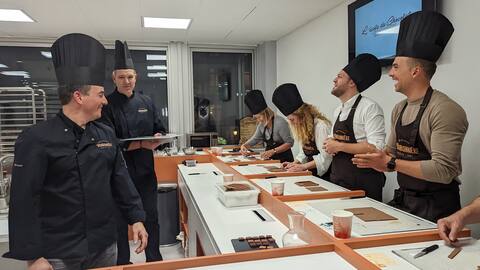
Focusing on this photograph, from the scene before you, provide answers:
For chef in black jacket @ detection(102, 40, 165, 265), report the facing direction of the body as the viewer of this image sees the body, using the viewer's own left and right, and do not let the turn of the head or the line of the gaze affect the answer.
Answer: facing the viewer

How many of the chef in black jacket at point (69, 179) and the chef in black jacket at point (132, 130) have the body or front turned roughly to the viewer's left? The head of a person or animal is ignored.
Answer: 0

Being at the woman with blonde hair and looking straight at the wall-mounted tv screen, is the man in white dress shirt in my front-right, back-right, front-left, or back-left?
front-right

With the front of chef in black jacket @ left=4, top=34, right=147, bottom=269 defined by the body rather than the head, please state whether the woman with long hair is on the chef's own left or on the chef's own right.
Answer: on the chef's own left

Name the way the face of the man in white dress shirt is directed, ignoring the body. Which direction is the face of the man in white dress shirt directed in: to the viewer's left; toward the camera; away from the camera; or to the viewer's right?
to the viewer's left

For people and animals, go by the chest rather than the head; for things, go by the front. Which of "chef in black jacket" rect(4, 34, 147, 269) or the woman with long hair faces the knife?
the chef in black jacket

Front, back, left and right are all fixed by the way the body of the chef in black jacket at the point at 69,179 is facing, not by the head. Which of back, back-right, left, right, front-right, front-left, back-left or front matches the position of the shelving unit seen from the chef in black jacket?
back-left

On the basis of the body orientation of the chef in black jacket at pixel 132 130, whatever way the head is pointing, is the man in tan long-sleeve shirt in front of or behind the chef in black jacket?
in front

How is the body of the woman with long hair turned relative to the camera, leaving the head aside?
to the viewer's left

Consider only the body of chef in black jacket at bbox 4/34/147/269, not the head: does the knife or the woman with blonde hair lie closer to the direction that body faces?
the knife

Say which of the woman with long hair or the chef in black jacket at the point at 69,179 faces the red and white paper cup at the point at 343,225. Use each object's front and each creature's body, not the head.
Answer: the chef in black jacket

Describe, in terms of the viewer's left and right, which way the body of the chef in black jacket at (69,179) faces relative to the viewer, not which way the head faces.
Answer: facing the viewer and to the right of the viewer

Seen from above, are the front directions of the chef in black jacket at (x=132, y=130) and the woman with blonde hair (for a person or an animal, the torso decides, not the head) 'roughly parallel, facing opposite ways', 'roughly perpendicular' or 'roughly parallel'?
roughly perpendicular
